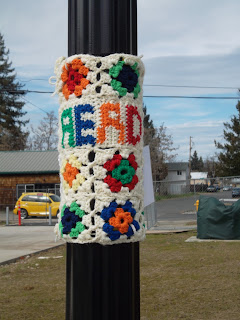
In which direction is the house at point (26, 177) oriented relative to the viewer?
toward the camera

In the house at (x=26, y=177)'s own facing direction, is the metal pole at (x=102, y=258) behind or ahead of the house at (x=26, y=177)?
ahead

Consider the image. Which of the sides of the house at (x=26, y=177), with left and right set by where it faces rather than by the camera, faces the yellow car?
front
